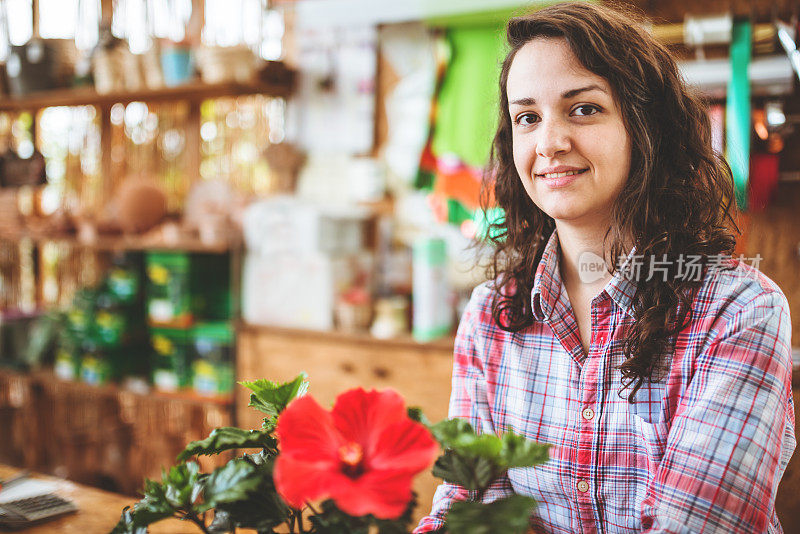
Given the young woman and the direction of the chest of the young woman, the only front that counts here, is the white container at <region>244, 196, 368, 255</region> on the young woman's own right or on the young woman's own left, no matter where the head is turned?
on the young woman's own right

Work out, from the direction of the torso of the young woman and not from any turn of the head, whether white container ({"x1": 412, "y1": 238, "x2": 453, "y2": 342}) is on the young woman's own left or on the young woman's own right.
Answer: on the young woman's own right

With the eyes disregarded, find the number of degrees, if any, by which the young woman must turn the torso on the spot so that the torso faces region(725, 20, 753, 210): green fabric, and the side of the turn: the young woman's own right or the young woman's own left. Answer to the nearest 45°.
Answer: approximately 135° to the young woman's own right

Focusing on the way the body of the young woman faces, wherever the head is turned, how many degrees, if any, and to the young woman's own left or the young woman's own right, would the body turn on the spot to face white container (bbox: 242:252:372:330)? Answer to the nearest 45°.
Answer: approximately 90° to the young woman's own right

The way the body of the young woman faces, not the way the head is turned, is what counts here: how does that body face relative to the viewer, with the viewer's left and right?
facing the viewer and to the left of the viewer

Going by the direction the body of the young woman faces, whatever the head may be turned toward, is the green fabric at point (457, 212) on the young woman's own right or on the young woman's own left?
on the young woman's own right

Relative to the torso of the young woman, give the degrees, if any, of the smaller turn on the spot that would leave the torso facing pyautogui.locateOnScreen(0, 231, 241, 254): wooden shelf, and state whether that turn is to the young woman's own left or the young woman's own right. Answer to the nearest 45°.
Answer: approximately 90° to the young woman's own right

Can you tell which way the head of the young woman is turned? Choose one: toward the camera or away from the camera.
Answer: toward the camera

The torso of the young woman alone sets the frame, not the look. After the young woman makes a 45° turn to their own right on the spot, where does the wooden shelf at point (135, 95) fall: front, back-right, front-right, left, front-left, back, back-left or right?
front-right
